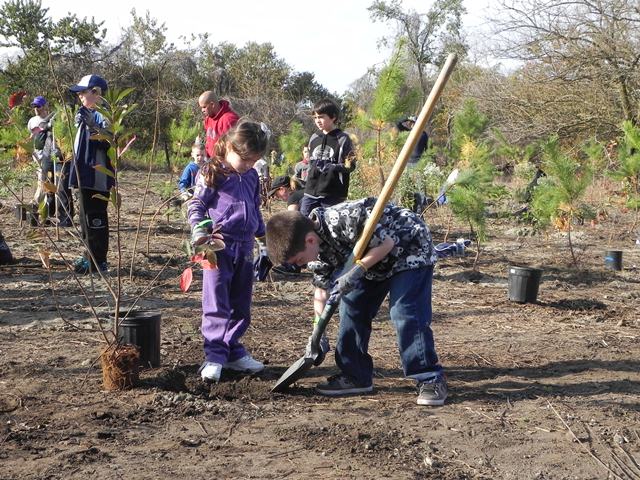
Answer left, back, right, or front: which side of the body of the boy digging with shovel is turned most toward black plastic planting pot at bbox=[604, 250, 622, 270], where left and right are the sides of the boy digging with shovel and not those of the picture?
back

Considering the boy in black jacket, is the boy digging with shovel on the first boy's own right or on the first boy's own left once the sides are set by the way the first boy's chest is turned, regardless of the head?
on the first boy's own left

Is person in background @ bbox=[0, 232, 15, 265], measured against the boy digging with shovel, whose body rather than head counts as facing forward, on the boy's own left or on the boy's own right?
on the boy's own right

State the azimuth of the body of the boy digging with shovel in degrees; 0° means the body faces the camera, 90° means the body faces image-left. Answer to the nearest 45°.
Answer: approximately 45°

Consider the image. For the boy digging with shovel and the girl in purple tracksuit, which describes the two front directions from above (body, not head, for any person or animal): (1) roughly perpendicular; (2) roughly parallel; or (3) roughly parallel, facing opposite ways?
roughly perpendicular
